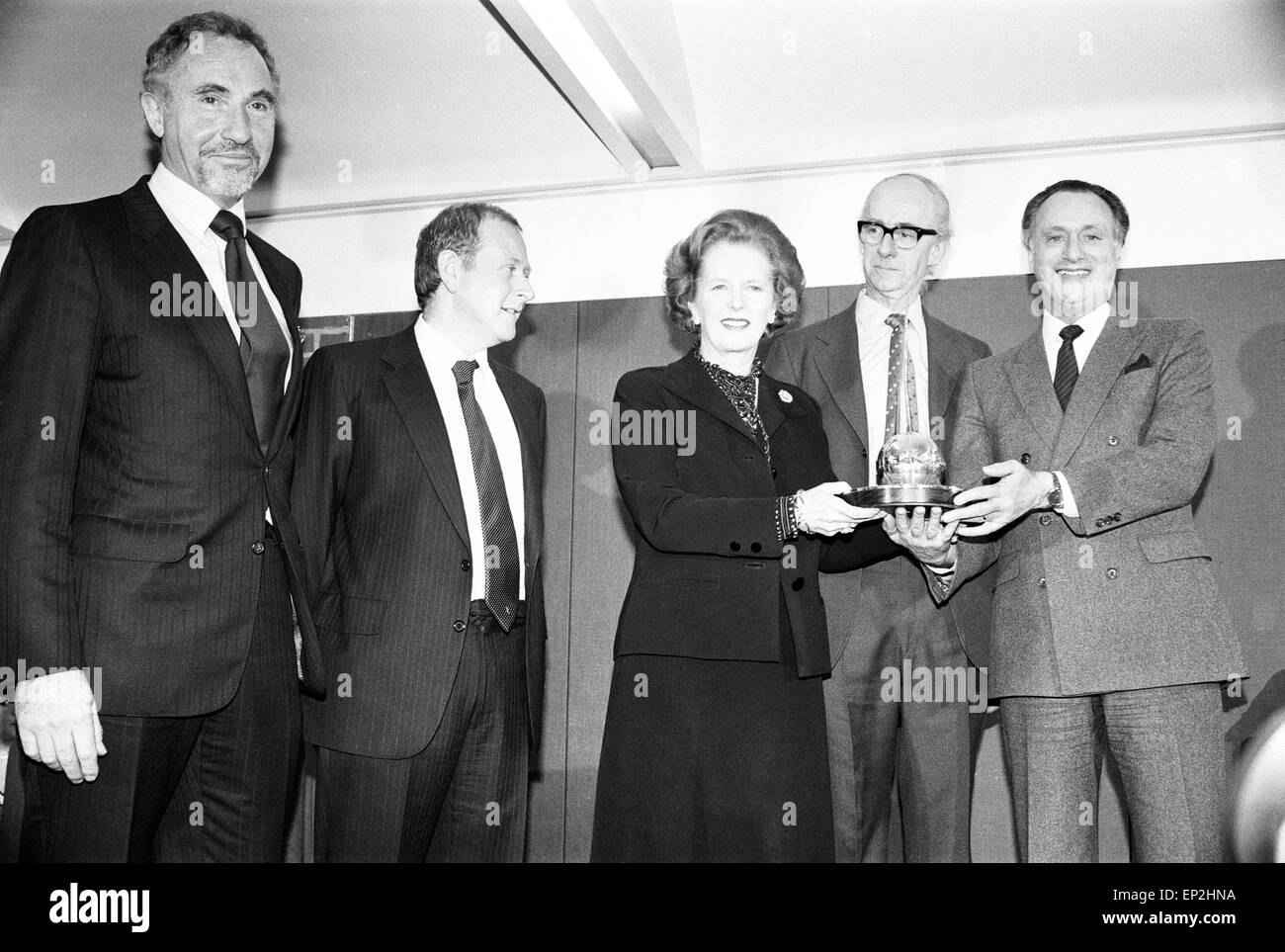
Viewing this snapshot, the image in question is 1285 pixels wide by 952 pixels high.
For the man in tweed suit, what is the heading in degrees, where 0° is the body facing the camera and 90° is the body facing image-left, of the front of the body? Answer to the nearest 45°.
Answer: approximately 0°

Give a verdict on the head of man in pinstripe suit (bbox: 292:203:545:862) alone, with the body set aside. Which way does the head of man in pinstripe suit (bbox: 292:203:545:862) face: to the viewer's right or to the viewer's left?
to the viewer's right

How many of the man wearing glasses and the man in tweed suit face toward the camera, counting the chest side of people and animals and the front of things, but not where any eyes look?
2

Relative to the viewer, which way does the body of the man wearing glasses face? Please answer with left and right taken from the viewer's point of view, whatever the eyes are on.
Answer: facing the viewer

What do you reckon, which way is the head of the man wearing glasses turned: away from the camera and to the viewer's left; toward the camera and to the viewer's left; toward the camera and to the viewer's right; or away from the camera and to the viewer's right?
toward the camera and to the viewer's left
